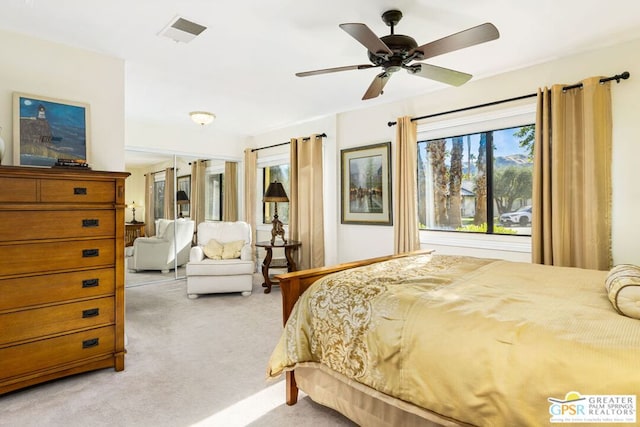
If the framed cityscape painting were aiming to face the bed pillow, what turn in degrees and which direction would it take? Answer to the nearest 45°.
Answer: approximately 45° to its left

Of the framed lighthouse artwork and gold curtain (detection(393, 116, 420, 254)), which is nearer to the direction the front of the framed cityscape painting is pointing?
the framed lighthouse artwork

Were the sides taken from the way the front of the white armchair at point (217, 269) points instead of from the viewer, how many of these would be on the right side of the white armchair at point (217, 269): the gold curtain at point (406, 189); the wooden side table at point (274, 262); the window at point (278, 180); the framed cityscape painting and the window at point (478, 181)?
0

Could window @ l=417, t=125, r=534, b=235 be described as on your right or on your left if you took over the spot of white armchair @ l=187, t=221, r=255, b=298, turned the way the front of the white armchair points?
on your left

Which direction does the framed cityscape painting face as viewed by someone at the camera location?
facing the viewer and to the left of the viewer

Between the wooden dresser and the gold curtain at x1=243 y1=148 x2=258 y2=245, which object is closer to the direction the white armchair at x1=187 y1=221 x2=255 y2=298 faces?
the wooden dresser

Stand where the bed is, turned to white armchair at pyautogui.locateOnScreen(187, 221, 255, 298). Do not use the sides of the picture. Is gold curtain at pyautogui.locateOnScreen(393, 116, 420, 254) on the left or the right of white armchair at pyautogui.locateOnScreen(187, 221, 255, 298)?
right

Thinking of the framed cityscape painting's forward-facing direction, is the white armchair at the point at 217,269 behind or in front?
in front

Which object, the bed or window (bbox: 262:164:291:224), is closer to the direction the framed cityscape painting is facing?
the bed

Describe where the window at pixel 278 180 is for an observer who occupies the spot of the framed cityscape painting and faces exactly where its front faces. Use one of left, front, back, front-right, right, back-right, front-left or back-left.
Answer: right

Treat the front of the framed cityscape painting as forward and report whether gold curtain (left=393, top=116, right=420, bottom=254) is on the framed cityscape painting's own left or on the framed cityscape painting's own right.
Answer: on the framed cityscape painting's own left

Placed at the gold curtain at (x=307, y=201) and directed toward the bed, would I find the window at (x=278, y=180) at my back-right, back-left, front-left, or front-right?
back-right

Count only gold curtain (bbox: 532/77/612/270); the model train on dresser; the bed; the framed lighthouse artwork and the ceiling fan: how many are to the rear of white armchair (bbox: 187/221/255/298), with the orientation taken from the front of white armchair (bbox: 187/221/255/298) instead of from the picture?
0

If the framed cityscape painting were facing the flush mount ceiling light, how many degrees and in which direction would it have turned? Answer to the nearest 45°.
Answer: approximately 45° to its right

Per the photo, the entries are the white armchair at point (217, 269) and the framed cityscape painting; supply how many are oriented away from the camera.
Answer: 0

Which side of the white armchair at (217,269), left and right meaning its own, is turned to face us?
front

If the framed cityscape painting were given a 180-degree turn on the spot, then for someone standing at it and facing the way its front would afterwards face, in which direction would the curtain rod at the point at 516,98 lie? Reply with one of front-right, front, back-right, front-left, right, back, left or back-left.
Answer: right

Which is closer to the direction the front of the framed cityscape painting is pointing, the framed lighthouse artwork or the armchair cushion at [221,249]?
the framed lighthouse artwork

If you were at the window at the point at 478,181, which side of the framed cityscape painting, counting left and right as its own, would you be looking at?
left
